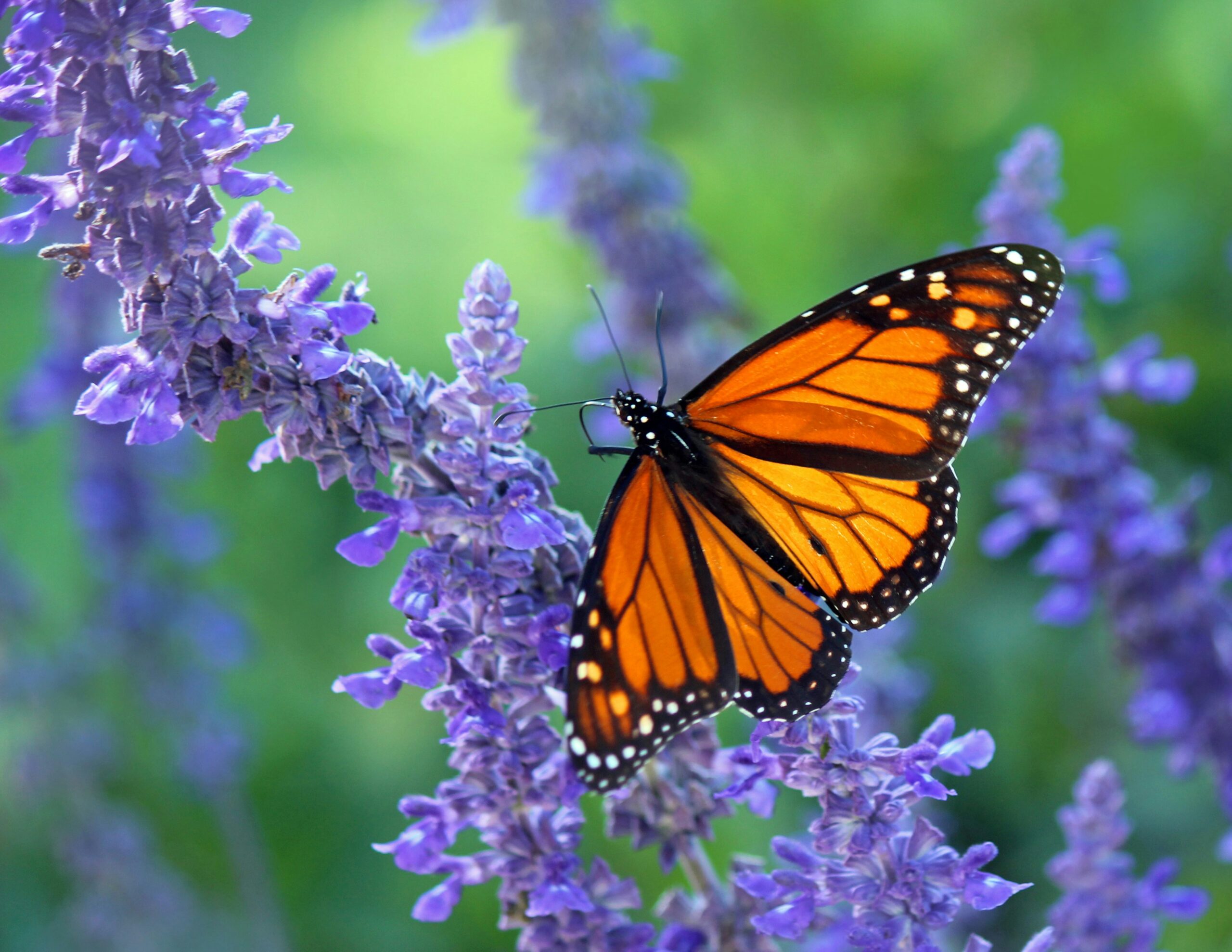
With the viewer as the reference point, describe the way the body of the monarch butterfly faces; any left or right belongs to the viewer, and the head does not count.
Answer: facing away from the viewer and to the left of the viewer

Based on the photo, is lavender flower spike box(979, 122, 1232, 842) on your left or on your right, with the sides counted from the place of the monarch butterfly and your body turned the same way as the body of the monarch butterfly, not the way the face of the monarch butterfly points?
on your right
